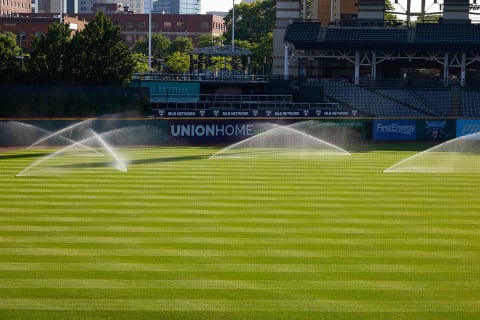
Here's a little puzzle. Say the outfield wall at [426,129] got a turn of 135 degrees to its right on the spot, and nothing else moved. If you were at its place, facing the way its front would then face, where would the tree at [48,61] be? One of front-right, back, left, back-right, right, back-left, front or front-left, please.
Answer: front-left

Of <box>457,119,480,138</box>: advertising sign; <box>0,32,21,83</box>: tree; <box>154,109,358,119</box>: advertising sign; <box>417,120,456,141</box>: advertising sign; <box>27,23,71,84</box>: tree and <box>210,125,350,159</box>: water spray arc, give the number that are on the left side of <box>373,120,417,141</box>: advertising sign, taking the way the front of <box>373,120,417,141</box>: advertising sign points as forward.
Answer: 2

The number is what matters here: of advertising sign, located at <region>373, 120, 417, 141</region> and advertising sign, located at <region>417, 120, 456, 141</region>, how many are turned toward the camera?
2

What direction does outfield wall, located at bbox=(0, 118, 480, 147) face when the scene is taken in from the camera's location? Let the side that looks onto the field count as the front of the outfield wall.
facing the viewer

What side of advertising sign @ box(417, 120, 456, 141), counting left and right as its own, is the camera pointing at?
front

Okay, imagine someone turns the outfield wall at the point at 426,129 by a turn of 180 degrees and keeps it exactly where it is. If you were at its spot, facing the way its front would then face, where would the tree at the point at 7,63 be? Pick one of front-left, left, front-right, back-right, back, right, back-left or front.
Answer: left

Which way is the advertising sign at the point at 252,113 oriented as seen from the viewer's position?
toward the camera

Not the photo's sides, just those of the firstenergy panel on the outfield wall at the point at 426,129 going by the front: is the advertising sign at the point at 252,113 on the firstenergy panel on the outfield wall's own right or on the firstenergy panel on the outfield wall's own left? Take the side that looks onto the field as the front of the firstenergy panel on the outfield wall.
on the outfield wall's own right

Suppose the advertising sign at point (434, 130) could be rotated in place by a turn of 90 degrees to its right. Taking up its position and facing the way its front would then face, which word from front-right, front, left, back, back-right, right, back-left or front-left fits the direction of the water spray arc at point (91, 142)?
front-left

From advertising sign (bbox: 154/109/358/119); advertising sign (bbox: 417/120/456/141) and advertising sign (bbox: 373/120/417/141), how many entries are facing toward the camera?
3
